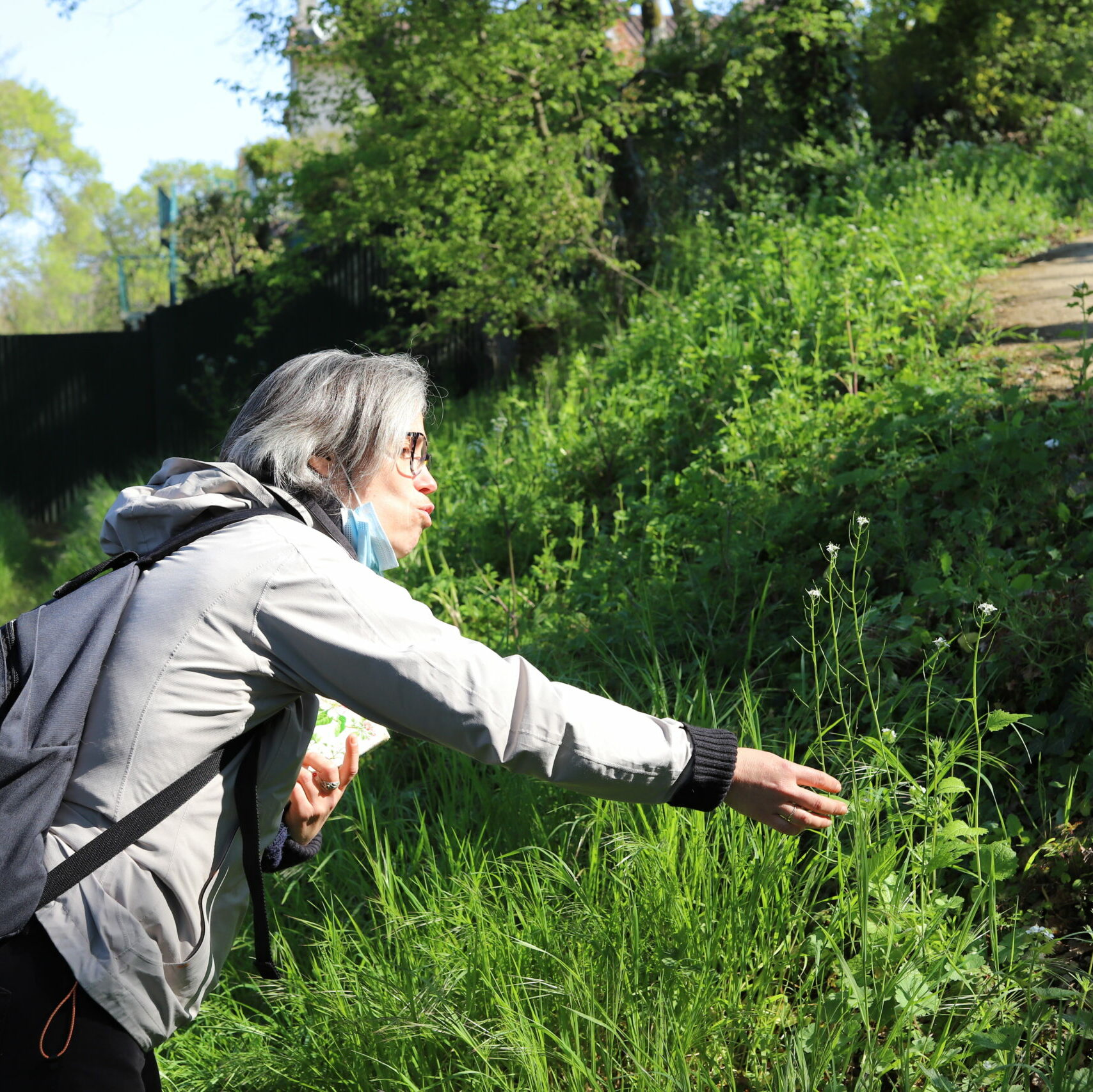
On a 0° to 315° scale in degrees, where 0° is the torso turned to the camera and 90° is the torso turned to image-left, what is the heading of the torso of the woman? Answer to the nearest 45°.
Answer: approximately 270°

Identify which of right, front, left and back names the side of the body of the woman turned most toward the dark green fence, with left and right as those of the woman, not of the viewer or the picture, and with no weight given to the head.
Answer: left

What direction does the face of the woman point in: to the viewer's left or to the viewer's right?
to the viewer's right

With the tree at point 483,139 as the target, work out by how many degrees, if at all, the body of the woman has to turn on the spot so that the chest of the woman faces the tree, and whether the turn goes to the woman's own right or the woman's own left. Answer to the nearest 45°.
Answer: approximately 90° to the woman's own left
